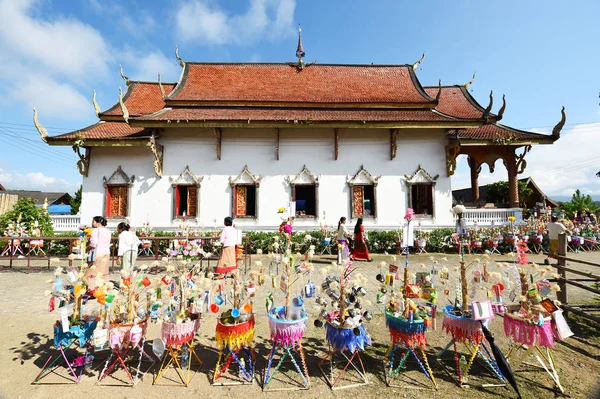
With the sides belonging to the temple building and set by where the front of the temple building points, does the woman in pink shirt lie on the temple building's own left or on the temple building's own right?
on the temple building's own right

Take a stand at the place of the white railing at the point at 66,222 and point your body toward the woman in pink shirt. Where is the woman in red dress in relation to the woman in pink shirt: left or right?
left
